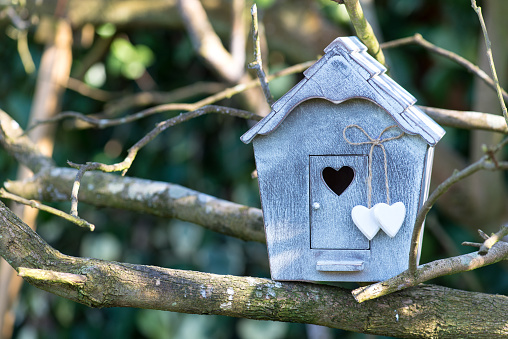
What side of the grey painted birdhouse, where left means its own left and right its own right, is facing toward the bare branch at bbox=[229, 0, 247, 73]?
back

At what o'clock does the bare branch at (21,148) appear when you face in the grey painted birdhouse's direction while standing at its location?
The bare branch is roughly at 4 o'clock from the grey painted birdhouse.

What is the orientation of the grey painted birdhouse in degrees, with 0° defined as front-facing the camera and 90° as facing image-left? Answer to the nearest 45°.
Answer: approximately 0°

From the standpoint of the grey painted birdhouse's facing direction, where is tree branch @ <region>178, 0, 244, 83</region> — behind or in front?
behind
